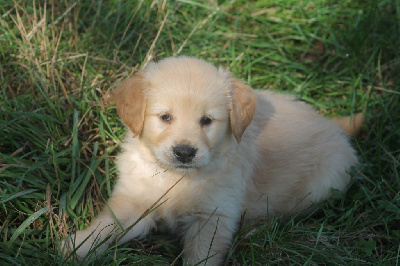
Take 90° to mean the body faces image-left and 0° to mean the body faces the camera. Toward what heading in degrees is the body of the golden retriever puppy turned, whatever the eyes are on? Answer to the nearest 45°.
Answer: approximately 45°
